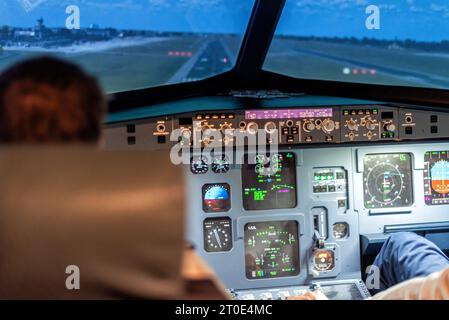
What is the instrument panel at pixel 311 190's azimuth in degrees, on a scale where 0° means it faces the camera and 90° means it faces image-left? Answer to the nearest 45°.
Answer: approximately 0°

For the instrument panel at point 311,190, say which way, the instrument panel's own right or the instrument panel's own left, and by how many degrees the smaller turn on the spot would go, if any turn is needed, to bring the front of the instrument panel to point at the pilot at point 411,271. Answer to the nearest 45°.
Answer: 0° — it already faces them
